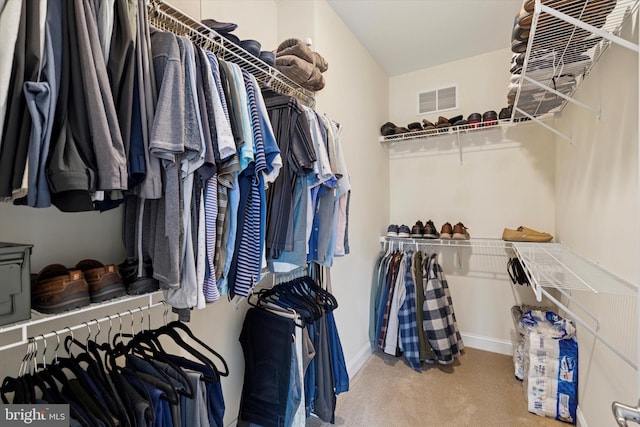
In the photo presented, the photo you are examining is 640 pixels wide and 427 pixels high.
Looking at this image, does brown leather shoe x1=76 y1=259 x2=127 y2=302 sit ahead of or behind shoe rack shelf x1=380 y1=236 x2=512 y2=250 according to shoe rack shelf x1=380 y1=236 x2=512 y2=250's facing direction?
ahead

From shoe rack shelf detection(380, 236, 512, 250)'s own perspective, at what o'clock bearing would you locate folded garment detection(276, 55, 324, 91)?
The folded garment is roughly at 1 o'clock from the shoe rack shelf.

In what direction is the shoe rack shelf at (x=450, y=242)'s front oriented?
toward the camera

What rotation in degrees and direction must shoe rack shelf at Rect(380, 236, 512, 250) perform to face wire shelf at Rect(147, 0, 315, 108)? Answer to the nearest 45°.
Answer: approximately 45° to its right
